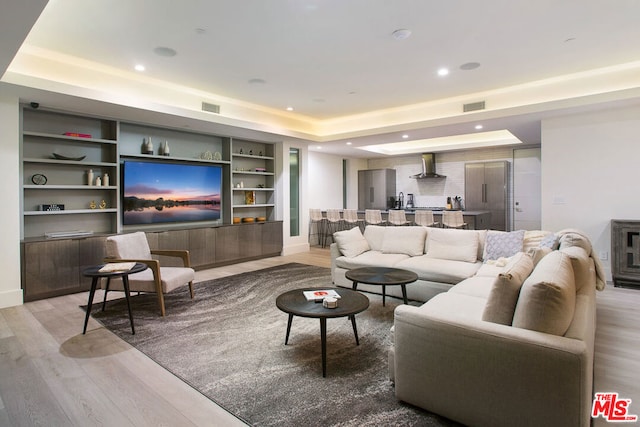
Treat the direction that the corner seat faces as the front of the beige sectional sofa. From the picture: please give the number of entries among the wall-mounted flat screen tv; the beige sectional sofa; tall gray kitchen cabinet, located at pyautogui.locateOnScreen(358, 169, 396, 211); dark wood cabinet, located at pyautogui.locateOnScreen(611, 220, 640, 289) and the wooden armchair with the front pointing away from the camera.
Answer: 0

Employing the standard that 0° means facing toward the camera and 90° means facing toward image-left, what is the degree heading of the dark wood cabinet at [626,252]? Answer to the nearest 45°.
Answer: approximately 45°

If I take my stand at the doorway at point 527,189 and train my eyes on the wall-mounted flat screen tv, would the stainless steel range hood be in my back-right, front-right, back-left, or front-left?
front-right

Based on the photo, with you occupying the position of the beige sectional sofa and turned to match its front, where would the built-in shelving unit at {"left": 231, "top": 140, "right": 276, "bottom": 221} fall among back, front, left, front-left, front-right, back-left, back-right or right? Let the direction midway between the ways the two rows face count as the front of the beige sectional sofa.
right

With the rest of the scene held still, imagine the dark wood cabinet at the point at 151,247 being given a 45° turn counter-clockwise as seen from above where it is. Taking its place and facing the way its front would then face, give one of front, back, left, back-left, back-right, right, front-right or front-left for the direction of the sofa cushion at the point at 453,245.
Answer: front-right

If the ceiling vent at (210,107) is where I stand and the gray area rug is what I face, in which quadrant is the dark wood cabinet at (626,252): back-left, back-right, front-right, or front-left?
front-left

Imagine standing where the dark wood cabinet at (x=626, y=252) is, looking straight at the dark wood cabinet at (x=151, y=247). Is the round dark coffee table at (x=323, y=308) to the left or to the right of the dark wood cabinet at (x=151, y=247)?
left

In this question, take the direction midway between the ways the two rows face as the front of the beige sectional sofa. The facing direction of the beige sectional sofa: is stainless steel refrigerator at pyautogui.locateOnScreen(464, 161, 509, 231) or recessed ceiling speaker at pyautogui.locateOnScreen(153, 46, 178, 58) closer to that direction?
the recessed ceiling speaker

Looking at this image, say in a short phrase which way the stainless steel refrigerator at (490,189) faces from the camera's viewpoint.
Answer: facing the viewer

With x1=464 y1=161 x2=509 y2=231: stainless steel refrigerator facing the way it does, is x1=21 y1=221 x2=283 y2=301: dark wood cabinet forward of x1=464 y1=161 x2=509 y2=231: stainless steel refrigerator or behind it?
forward

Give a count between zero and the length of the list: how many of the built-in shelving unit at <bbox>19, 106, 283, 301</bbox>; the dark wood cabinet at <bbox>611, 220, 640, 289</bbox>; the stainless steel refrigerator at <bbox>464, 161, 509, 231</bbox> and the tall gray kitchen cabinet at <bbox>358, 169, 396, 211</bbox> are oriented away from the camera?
0

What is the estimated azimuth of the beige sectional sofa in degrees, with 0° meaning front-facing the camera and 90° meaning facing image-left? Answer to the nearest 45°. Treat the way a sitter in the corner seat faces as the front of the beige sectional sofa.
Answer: approximately 45°

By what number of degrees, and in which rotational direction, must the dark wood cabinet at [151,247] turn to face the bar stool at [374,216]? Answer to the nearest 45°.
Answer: approximately 45° to its left

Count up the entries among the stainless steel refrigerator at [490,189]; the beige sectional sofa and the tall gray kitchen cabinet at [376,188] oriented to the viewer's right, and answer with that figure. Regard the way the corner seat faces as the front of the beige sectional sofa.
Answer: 0

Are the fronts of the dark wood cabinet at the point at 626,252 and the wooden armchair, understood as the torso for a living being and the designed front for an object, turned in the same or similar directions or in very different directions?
very different directions

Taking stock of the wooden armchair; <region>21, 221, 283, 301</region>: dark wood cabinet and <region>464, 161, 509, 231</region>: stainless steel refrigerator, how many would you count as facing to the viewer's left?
0

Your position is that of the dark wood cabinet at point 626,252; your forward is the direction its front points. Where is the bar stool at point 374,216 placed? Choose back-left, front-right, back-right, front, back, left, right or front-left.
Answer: front-right

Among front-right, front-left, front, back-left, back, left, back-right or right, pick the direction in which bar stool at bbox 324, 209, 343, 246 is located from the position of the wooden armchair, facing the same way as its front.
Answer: left

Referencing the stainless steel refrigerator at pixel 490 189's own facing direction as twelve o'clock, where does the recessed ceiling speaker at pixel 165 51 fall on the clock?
The recessed ceiling speaker is roughly at 1 o'clock from the stainless steel refrigerator.

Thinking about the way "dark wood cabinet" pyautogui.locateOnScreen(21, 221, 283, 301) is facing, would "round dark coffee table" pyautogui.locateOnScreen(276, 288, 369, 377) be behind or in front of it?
in front

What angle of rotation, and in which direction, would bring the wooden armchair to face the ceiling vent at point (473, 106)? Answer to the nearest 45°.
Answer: approximately 45° to its left

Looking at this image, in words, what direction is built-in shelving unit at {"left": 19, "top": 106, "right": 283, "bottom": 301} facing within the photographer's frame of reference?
facing the viewer and to the right of the viewer

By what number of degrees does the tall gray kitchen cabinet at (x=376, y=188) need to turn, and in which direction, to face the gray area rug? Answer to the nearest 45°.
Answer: approximately 45° to its left
